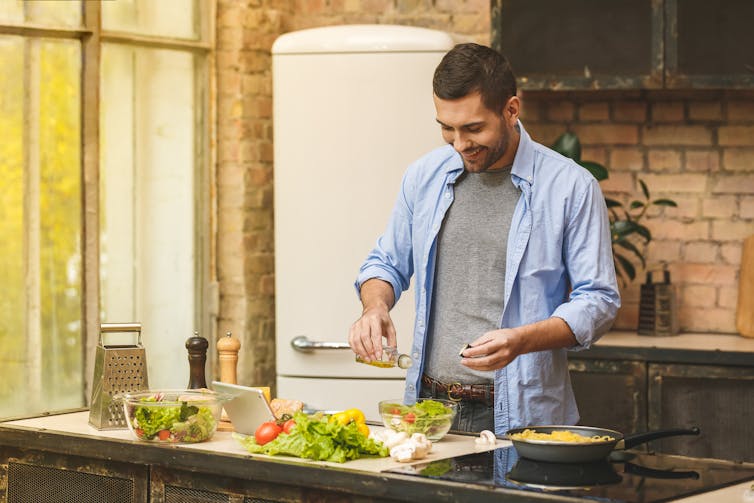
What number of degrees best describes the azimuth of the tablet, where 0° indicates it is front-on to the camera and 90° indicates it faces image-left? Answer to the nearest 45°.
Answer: approximately 225°

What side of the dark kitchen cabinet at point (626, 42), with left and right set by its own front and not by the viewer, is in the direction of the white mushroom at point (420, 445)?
front

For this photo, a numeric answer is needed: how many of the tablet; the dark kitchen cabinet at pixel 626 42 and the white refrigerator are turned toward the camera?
2

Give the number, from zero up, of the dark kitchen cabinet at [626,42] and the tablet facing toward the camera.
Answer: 1

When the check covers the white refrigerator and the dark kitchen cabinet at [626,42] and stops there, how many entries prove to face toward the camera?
2

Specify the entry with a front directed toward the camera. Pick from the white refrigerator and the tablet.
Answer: the white refrigerator

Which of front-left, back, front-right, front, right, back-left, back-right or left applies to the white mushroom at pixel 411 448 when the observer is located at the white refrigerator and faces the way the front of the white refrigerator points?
front

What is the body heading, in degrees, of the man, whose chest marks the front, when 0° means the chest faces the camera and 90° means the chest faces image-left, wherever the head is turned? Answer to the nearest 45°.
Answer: approximately 45°

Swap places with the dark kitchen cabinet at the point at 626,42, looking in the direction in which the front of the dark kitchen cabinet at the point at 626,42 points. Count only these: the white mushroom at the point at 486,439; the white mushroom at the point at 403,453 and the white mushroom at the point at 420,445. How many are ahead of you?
3

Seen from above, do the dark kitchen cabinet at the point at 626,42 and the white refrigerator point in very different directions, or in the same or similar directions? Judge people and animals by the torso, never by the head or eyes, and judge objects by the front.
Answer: same or similar directions

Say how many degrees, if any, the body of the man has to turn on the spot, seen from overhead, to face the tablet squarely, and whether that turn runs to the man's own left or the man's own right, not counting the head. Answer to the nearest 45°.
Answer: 0° — they already face it

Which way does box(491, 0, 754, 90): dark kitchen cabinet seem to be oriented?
toward the camera

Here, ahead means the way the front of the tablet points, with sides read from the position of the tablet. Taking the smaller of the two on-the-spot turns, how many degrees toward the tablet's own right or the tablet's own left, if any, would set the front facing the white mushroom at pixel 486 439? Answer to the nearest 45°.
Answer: approximately 45° to the tablet's own right

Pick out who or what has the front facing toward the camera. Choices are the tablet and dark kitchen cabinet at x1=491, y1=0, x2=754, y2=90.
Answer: the dark kitchen cabinet

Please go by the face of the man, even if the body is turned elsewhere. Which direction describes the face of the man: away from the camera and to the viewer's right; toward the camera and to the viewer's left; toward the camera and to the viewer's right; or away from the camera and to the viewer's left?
toward the camera and to the viewer's left
